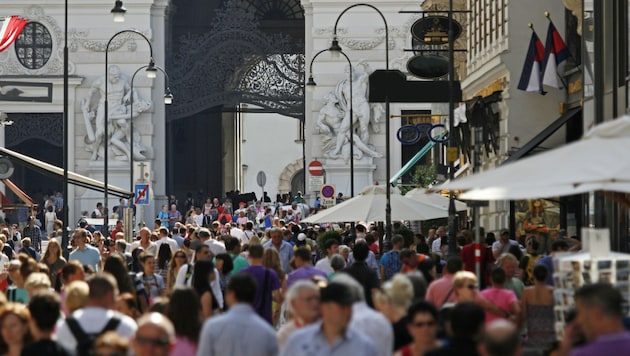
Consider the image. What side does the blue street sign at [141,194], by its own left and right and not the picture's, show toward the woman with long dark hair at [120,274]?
front

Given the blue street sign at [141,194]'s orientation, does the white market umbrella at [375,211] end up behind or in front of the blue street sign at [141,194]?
in front

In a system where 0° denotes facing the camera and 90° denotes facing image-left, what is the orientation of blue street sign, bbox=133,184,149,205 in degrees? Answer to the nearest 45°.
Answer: approximately 0°

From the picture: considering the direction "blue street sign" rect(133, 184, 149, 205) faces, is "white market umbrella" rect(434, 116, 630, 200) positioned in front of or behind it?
in front

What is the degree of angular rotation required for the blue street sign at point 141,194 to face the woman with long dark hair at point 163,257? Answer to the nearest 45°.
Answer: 0° — it already faces them

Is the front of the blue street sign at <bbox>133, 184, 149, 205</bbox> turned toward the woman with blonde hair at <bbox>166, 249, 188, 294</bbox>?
yes
